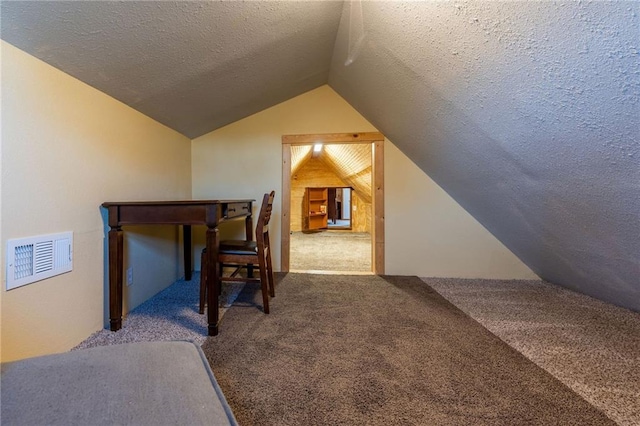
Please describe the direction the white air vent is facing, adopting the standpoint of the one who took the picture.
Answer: facing the viewer and to the right of the viewer

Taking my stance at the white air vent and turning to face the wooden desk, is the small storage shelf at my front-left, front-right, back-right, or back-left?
front-left

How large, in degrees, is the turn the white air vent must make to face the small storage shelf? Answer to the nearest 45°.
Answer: approximately 90° to its left

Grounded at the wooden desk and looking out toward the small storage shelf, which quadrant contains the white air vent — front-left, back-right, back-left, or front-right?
back-left
